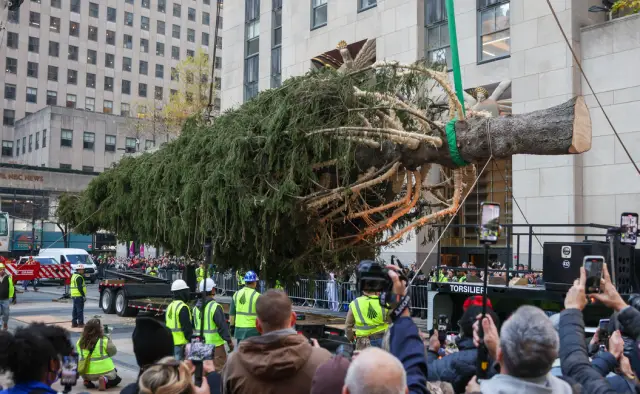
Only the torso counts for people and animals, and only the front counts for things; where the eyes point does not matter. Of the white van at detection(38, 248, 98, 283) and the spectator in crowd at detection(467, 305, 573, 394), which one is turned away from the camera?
the spectator in crowd

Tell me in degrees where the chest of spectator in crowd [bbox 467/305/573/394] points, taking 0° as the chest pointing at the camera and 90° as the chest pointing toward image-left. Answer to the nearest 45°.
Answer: approximately 180°

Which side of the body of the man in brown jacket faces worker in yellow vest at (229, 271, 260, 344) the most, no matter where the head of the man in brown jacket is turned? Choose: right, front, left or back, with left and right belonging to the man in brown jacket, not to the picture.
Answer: front

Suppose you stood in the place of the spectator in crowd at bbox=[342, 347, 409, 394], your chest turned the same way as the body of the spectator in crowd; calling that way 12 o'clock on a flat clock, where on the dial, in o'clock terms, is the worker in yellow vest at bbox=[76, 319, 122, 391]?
The worker in yellow vest is roughly at 11 o'clock from the spectator in crowd.

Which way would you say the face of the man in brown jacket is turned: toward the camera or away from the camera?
away from the camera

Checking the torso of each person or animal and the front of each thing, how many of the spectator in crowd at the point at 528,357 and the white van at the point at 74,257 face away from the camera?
1

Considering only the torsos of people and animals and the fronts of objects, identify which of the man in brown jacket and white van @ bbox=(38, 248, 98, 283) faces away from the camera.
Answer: the man in brown jacket

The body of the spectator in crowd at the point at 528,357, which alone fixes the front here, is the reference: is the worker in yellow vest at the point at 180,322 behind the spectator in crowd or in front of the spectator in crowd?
in front

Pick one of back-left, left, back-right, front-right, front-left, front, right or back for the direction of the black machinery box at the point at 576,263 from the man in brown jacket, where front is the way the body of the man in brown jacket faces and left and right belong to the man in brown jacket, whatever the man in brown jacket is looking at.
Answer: front-right

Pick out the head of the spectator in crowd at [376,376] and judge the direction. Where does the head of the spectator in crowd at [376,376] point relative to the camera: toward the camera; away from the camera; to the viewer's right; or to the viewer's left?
away from the camera

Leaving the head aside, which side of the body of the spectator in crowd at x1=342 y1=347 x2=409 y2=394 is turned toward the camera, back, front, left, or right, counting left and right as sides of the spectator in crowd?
back

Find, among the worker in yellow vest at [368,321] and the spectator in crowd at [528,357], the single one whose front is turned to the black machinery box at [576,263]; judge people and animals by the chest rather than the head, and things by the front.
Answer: the spectator in crowd

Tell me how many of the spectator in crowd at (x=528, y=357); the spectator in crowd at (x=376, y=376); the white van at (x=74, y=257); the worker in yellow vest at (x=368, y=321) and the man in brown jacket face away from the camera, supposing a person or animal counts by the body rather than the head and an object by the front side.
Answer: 4

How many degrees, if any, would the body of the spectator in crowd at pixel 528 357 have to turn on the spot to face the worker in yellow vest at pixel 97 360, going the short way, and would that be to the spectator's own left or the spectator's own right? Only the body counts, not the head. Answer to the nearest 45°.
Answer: approximately 45° to the spectator's own left

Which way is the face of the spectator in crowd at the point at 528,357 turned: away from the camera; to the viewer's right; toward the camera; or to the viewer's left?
away from the camera
